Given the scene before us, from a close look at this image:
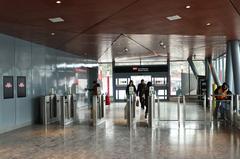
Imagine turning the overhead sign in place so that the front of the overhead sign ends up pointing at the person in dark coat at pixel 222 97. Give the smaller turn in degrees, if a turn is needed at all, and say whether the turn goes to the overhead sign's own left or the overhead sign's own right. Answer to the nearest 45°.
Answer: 0° — it already faces them

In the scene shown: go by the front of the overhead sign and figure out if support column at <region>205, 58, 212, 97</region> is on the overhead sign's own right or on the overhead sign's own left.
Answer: on the overhead sign's own left

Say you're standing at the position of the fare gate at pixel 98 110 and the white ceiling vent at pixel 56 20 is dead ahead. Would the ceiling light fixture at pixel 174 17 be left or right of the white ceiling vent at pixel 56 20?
left

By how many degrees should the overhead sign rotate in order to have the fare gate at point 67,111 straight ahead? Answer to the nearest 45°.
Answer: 0° — it already faces it

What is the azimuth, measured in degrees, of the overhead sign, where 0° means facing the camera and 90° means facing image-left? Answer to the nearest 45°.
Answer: approximately 0°

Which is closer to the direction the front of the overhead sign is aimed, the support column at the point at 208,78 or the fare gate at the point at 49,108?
the fare gate

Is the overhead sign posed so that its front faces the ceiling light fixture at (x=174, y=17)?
yes
